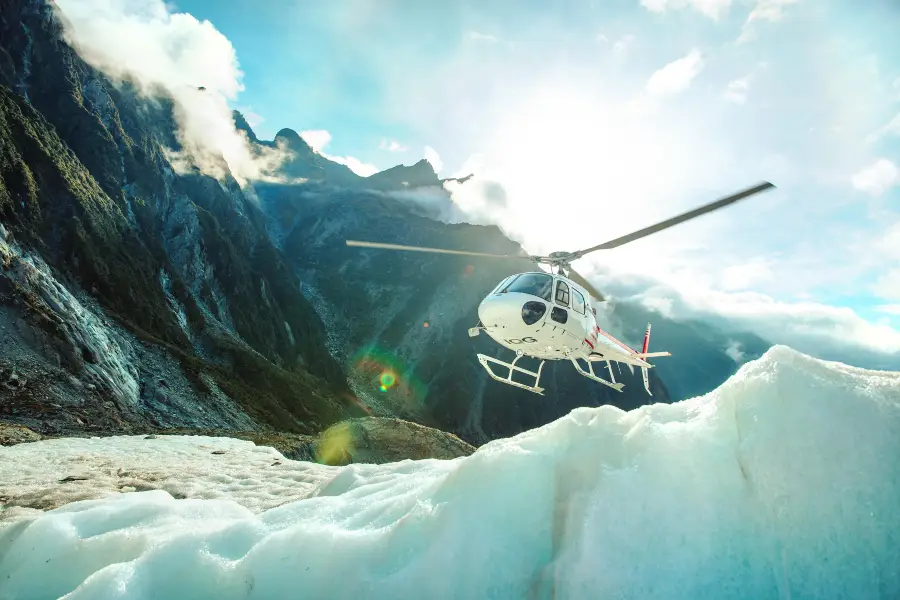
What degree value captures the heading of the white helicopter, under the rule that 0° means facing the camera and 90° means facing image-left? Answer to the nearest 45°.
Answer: approximately 45°
